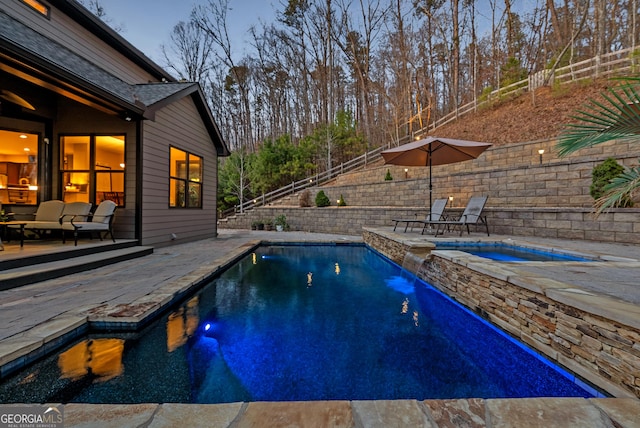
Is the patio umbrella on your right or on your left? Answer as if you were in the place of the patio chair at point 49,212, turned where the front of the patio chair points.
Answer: on your left

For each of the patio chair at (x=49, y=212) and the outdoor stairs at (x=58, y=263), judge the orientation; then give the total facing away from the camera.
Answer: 0

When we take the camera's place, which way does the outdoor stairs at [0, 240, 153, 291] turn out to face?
facing the viewer and to the right of the viewer

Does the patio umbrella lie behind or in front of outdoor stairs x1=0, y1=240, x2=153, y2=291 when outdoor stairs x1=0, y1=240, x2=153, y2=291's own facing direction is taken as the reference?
in front

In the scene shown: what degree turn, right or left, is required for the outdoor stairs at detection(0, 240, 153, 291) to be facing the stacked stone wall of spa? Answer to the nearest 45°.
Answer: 0° — it already faces it

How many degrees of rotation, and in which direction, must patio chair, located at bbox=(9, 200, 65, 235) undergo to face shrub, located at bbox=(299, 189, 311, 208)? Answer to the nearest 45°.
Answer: approximately 135° to its left

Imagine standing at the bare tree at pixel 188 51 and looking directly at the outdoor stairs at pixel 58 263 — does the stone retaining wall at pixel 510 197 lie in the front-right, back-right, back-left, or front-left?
front-left

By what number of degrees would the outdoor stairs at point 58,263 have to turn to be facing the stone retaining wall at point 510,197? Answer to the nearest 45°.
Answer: approximately 45° to its left

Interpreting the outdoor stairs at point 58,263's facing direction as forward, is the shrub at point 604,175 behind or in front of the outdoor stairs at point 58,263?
in front

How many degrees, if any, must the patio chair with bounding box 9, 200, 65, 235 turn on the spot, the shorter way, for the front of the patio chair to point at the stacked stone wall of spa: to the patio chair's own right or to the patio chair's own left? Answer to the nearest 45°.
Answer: approximately 45° to the patio chair's own left

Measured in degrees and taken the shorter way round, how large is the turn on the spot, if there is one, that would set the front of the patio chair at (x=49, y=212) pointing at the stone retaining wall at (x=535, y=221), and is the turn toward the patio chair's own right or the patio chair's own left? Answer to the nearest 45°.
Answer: approximately 90° to the patio chair's own left

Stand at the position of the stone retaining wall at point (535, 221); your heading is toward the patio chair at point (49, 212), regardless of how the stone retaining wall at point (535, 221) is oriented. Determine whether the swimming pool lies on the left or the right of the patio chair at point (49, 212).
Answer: left

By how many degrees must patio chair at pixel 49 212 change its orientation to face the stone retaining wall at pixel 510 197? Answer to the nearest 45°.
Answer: approximately 90° to its left

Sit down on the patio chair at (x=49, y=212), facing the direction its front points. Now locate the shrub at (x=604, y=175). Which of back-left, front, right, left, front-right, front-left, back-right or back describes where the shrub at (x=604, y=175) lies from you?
left

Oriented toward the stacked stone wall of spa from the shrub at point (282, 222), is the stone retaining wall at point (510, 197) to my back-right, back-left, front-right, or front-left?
front-left
